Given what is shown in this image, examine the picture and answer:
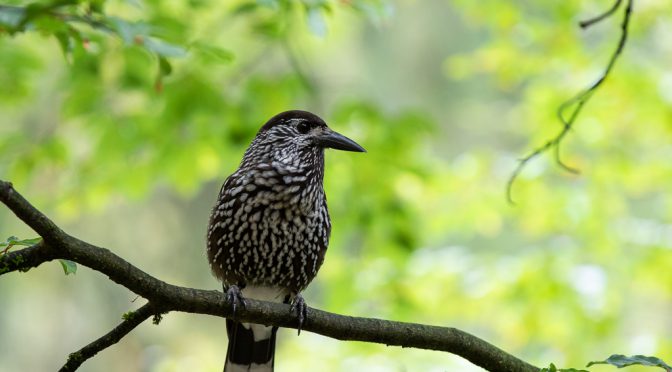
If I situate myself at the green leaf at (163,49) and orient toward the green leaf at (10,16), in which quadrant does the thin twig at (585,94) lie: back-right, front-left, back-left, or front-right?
back-left

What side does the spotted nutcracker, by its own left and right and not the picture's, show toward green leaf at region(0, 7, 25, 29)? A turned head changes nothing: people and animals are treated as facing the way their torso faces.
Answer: back

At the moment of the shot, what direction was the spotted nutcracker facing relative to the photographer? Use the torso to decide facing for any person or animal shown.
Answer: facing the viewer and to the right of the viewer

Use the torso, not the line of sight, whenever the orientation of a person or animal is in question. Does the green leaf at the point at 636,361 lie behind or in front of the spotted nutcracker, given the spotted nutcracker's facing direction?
in front
